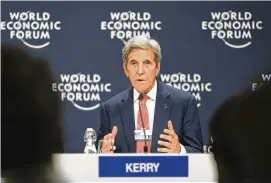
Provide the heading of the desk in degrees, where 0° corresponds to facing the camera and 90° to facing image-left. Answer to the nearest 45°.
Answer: approximately 0°

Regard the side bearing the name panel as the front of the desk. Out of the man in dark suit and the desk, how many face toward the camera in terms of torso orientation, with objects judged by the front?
2

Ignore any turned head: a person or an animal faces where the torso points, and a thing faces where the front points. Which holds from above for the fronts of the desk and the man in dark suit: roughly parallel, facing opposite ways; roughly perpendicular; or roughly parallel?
roughly parallel

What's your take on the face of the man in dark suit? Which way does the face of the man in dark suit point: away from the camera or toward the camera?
toward the camera

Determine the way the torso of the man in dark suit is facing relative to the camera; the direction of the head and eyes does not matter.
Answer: toward the camera

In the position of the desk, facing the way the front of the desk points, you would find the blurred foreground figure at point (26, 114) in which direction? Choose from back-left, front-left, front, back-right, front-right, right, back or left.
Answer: front

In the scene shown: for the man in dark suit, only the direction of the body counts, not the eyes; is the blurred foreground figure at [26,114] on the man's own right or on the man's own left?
on the man's own right
